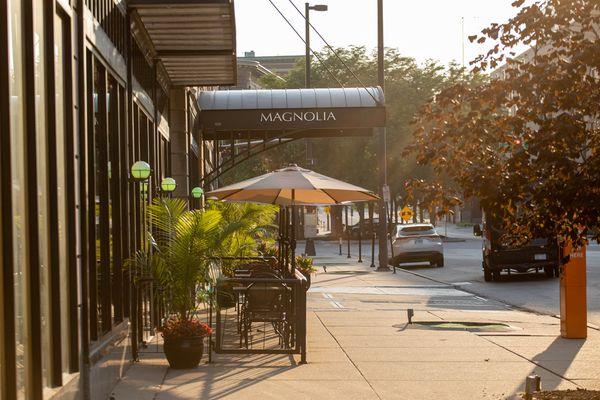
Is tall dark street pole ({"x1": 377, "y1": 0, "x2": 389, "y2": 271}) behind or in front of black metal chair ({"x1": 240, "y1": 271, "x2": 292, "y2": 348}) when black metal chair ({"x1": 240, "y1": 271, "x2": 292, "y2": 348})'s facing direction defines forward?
in front

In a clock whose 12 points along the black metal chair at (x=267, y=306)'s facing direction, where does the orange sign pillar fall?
The orange sign pillar is roughly at 3 o'clock from the black metal chair.

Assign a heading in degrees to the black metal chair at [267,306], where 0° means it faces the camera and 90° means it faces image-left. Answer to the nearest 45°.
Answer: approximately 180°

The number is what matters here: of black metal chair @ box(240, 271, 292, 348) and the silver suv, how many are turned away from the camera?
2

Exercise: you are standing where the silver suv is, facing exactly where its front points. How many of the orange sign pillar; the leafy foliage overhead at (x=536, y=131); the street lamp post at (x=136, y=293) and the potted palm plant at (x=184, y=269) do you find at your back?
4

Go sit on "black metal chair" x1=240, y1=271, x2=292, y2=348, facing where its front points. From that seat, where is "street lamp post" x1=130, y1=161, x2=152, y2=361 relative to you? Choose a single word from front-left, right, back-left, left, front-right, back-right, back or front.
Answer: back-left

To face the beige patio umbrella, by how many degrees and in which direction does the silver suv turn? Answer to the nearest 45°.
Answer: approximately 180°

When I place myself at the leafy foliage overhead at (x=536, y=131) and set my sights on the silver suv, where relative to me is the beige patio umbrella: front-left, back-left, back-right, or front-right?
front-left

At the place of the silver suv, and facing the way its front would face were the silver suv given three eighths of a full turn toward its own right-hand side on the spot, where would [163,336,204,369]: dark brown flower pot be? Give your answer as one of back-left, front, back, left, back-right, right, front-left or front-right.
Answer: front-right

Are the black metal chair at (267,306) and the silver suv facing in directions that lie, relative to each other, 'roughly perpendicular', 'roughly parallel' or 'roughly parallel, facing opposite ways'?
roughly parallel

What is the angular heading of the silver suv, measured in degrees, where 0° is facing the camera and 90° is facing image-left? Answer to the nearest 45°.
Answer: approximately 180°
